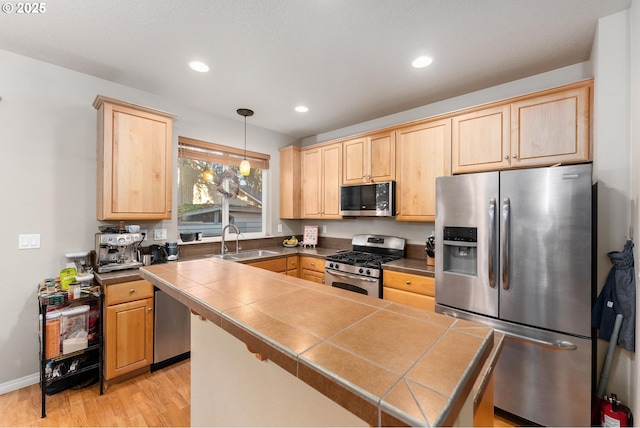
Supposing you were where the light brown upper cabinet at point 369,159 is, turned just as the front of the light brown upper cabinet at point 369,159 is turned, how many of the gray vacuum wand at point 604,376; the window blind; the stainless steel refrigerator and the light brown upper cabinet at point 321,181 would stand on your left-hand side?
2

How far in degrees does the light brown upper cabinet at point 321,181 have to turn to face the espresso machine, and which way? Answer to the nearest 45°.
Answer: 0° — it already faces it

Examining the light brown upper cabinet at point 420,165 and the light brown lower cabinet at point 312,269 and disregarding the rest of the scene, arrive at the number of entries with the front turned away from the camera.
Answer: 0

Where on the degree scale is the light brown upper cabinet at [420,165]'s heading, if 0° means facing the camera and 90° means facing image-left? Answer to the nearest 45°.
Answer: approximately 45°

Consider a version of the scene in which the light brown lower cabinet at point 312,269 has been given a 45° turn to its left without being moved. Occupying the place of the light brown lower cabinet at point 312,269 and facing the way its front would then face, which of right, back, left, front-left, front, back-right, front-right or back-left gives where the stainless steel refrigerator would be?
front-left

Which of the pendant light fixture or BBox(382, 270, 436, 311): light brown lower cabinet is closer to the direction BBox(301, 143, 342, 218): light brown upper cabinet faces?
the pendant light fixture

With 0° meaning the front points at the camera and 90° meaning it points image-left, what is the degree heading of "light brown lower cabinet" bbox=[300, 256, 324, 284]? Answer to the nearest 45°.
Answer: approximately 45°

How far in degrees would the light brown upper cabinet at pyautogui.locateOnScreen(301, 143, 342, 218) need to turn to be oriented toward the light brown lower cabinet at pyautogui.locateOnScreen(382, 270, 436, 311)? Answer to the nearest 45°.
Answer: approximately 90° to its left

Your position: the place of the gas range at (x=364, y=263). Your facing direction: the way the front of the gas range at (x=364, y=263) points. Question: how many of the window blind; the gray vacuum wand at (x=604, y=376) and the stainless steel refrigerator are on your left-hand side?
2

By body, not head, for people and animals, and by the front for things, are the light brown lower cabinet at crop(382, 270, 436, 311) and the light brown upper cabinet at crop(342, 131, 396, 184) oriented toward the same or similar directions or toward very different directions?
same or similar directions

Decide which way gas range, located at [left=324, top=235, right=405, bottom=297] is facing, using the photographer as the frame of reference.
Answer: facing the viewer and to the left of the viewer

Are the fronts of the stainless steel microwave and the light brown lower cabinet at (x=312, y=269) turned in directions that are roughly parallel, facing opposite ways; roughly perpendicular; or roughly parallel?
roughly parallel

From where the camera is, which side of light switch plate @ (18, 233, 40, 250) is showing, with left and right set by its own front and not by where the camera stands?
front

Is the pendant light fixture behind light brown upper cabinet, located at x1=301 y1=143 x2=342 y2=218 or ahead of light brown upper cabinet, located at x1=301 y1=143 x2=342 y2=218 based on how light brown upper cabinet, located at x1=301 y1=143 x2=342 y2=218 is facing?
ahead
